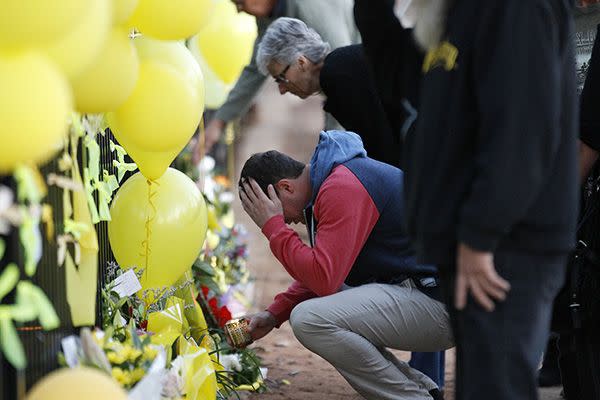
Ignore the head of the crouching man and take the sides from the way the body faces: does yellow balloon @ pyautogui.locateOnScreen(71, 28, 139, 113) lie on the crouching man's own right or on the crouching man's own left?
on the crouching man's own left

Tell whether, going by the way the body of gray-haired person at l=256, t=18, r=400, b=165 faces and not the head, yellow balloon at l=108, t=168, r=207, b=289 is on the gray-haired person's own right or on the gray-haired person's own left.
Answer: on the gray-haired person's own left

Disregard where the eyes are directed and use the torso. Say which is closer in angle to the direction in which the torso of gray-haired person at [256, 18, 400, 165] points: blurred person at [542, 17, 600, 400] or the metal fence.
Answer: the metal fence

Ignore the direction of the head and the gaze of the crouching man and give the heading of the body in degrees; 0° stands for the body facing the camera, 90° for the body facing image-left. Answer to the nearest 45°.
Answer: approximately 90°

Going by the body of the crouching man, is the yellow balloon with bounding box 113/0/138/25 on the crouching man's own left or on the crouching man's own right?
on the crouching man's own left

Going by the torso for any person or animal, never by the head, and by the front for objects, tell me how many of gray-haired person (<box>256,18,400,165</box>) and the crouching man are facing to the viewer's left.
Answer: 2

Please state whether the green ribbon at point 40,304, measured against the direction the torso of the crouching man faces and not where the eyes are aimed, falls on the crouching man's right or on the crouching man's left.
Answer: on the crouching man's left

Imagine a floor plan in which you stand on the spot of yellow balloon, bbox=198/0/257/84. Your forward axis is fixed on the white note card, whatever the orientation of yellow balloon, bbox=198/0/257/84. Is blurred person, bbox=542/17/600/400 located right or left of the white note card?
left

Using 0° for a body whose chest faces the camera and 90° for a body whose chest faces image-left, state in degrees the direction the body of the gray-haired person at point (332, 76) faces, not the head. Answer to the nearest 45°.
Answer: approximately 90°
